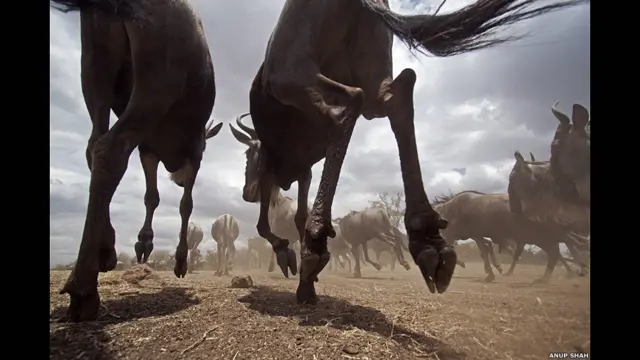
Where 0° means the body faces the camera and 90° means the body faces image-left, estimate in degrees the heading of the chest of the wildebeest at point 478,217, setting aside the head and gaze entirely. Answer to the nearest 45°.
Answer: approximately 90°

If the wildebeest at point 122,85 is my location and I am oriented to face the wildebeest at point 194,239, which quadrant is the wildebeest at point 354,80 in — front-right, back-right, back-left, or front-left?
back-right

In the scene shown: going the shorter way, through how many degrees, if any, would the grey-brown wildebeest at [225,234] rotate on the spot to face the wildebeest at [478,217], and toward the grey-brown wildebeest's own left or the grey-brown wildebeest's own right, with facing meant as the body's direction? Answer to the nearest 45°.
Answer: approximately 135° to the grey-brown wildebeest's own right

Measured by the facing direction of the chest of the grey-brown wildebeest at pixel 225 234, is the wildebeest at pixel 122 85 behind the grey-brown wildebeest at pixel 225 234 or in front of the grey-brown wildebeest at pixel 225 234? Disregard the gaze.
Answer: behind

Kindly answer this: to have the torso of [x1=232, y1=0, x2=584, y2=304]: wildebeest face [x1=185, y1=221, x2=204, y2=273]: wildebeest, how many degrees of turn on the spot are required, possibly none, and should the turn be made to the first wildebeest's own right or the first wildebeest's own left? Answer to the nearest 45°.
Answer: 0° — it already faces it

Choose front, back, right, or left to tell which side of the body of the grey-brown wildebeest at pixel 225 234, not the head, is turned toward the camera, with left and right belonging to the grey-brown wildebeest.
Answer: back

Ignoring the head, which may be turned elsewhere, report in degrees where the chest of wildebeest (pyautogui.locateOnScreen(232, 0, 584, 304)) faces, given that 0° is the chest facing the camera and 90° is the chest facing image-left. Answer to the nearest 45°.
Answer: approximately 135°

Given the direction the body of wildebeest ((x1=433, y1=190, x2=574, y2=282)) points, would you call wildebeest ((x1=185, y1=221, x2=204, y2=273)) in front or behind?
in front
